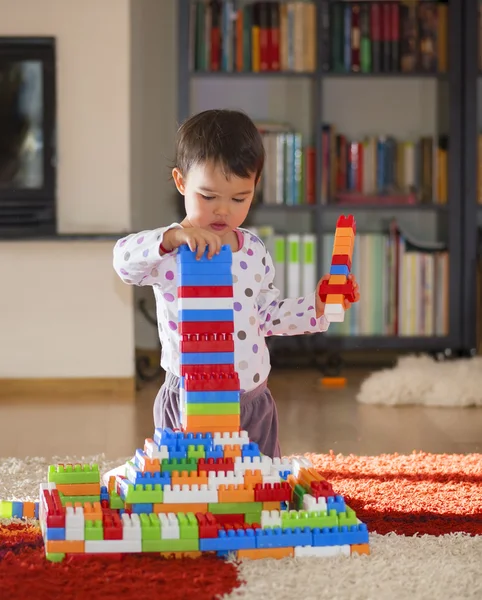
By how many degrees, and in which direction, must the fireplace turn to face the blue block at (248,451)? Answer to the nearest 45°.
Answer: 0° — it already faces it

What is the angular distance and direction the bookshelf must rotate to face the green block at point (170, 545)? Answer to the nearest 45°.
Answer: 0° — it already faces it

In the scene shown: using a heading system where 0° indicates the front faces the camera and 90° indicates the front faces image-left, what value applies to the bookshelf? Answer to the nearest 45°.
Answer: approximately 0°

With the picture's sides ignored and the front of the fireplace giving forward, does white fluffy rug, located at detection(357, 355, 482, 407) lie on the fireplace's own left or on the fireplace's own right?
on the fireplace's own left

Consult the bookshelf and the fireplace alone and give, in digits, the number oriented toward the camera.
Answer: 2

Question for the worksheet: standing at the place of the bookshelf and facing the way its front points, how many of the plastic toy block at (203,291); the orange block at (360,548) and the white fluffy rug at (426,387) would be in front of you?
3

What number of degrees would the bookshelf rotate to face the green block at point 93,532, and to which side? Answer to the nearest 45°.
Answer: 0° — it already faces it

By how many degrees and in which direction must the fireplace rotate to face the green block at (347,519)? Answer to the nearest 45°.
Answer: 0° — it already faces it

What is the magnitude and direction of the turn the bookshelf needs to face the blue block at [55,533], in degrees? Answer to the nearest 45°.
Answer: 0° — it already faces it

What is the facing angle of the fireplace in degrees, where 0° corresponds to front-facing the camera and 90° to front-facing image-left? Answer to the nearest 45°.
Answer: approximately 0°
